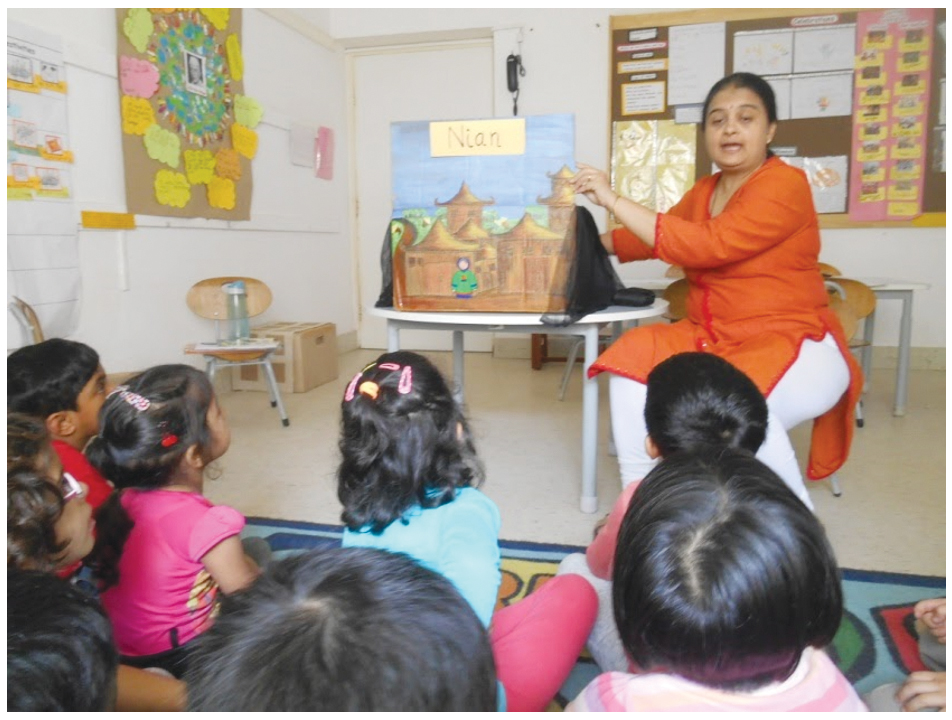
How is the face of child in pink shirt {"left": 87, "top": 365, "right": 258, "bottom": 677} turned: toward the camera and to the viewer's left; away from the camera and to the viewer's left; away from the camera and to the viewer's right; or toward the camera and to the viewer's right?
away from the camera and to the viewer's right

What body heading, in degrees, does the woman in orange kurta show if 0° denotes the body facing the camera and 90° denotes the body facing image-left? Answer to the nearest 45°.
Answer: approximately 45°

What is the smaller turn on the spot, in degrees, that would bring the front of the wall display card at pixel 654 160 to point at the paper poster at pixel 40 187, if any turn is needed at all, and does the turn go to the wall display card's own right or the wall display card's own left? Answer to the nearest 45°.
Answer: approximately 45° to the wall display card's own right

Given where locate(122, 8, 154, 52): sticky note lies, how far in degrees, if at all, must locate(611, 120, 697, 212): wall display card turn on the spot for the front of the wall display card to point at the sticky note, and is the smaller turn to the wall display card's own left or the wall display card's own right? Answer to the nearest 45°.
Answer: approximately 45° to the wall display card's own right

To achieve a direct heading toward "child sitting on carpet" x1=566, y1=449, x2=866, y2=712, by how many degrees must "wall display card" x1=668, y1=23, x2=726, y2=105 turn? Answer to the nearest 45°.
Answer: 0° — it already faces them

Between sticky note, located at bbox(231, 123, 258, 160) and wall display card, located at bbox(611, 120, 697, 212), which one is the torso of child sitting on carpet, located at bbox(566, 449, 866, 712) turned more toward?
the wall display card

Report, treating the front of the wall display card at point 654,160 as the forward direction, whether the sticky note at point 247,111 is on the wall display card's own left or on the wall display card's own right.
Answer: on the wall display card's own right

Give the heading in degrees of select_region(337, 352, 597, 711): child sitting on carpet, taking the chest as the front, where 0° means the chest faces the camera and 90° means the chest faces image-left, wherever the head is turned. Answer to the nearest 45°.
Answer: approximately 225°

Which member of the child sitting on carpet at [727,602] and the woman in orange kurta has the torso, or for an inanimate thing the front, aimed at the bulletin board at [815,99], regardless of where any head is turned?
the child sitting on carpet

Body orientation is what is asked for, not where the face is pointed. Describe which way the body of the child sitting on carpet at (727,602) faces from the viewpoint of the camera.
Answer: away from the camera

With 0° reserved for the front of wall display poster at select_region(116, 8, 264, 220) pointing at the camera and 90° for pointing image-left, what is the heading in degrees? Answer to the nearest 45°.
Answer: approximately 315°
